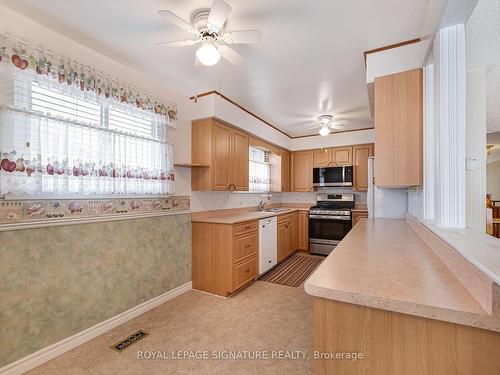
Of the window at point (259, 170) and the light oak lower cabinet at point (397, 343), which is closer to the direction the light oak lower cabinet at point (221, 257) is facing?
the light oak lower cabinet

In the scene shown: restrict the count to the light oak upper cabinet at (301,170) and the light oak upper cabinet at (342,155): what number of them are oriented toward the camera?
2

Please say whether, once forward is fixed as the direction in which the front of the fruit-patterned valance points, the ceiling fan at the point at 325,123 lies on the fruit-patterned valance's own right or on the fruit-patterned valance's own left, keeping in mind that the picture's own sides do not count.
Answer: on the fruit-patterned valance's own left

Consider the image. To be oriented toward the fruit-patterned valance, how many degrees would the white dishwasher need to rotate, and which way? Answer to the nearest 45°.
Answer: approximately 90° to its right

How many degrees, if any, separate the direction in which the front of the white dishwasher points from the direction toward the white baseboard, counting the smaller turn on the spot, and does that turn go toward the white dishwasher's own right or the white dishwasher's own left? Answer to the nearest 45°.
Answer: approximately 90° to the white dishwasher's own right

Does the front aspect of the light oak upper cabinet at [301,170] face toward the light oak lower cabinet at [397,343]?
yes

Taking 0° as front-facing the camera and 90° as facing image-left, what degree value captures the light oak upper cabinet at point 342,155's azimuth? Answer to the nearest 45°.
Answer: approximately 0°

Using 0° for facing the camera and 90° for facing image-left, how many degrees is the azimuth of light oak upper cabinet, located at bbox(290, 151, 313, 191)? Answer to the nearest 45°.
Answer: approximately 0°

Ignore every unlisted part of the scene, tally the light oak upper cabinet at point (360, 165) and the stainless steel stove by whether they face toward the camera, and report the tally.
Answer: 2

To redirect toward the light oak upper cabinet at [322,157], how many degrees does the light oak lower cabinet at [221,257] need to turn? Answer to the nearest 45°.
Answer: approximately 90° to its left
